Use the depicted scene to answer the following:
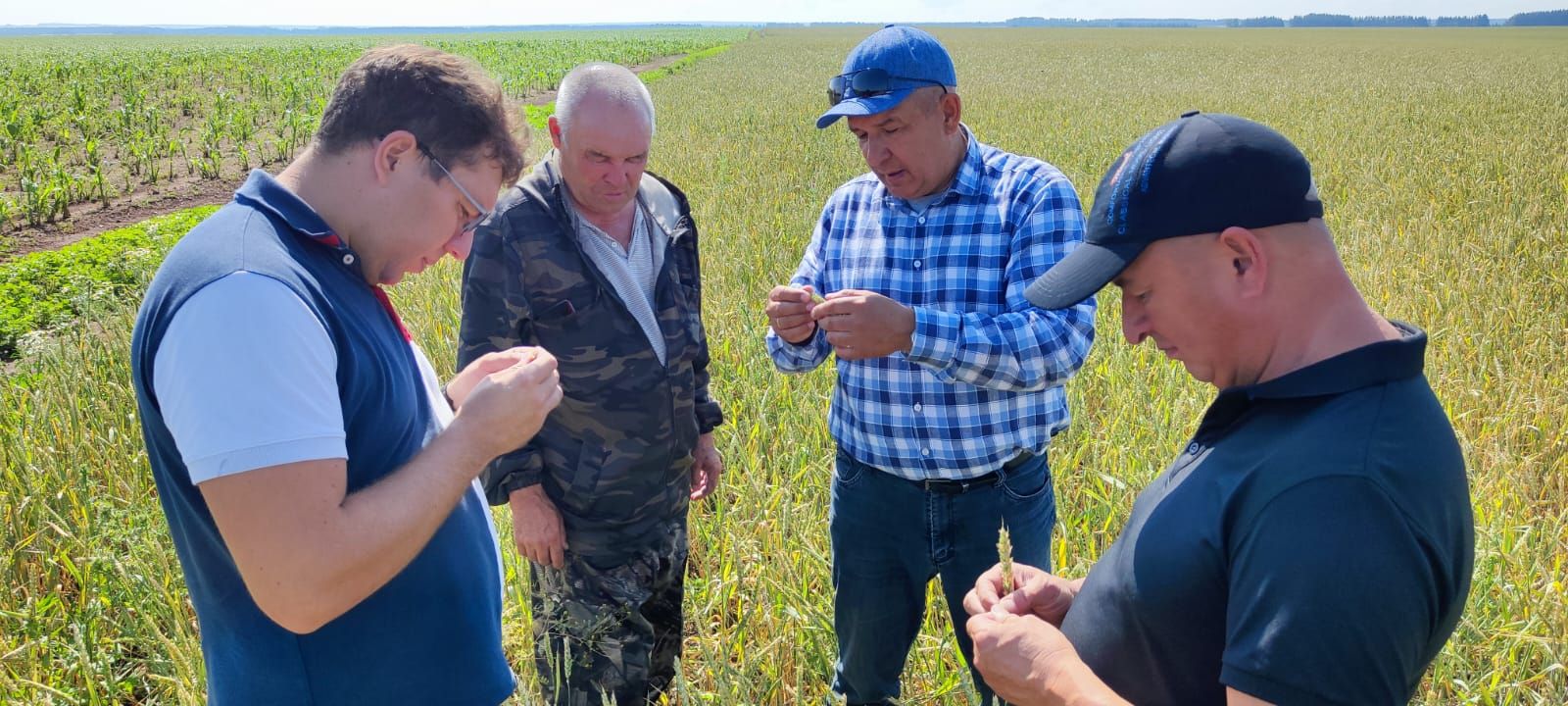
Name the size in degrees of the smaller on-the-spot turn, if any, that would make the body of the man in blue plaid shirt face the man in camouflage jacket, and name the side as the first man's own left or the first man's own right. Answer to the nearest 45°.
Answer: approximately 45° to the first man's own right

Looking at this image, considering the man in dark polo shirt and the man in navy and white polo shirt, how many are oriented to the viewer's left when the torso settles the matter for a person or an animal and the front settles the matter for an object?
1

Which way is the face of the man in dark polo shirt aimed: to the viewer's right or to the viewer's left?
to the viewer's left

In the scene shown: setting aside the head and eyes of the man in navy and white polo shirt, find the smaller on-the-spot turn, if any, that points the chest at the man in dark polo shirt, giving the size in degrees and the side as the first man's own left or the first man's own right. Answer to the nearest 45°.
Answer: approximately 45° to the first man's own right

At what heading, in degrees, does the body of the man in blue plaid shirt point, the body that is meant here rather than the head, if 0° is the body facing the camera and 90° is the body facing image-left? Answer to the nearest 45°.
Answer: approximately 45°

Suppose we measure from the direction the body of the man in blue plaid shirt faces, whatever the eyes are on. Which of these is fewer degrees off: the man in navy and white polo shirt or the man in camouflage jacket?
the man in navy and white polo shirt

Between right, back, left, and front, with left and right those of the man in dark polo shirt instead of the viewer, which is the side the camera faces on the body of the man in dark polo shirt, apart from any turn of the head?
left

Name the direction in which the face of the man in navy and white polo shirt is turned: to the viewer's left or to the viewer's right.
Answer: to the viewer's right

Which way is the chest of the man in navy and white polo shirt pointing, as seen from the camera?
to the viewer's right
